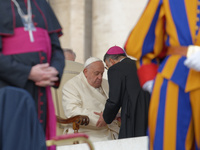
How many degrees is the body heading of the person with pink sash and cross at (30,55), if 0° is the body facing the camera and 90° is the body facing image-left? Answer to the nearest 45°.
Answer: approximately 315°

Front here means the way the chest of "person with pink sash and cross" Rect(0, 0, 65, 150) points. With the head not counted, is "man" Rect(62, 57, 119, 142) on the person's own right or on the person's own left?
on the person's own left

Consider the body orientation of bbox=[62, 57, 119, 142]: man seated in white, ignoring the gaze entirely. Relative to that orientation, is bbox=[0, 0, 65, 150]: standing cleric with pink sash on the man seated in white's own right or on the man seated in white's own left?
on the man's own right
